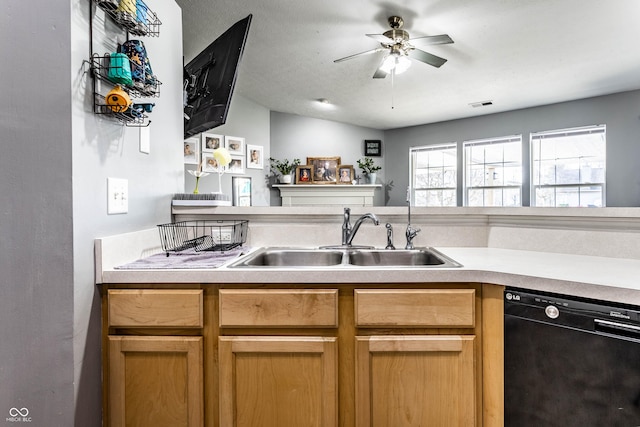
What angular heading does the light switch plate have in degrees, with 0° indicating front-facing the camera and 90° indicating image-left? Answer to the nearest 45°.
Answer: approximately 315°

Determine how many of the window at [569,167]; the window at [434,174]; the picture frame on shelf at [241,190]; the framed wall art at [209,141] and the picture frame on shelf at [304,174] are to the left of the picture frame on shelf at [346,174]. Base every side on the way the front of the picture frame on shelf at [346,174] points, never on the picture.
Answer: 2

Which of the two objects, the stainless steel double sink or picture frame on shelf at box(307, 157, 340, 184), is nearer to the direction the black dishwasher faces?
the stainless steel double sink

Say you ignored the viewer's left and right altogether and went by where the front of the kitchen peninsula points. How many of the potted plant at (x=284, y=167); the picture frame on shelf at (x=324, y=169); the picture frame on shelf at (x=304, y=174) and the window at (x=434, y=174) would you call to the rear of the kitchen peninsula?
4

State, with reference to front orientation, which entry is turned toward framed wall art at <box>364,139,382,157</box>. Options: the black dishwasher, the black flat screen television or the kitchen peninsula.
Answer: the black flat screen television

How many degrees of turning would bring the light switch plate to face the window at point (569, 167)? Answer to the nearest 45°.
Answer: approximately 45° to its left

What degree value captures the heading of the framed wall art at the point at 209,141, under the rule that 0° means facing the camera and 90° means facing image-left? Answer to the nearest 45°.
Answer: approximately 315°

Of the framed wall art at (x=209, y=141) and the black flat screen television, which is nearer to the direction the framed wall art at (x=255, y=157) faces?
the black flat screen television

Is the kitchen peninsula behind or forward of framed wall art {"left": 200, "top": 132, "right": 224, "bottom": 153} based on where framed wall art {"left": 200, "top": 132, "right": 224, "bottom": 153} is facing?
forward
